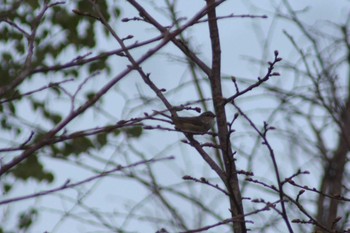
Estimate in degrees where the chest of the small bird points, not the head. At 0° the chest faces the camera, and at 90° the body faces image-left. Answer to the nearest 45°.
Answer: approximately 270°

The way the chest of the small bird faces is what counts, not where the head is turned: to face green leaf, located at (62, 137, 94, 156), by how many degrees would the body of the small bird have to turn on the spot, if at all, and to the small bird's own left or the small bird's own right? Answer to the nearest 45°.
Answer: approximately 135° to the small bird's own left

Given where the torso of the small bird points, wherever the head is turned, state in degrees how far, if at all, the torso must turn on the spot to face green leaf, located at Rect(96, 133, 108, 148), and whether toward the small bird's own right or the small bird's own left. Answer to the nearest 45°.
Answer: approximately 135° to the small bird's own left
